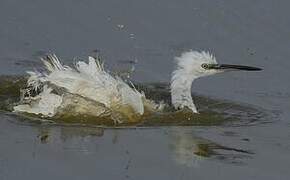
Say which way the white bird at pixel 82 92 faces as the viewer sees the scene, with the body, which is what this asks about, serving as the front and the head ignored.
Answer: to the viewer's right
